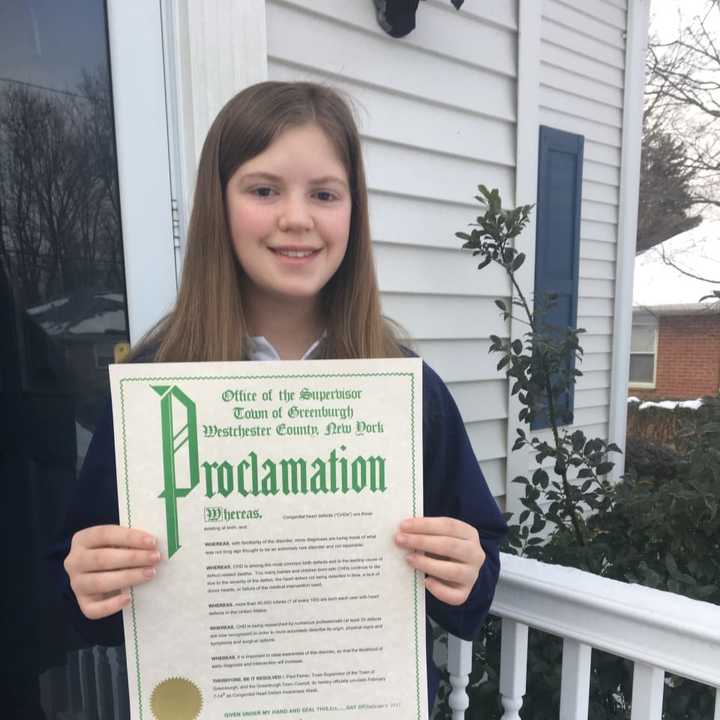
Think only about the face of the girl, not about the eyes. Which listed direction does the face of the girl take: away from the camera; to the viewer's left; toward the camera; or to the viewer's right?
toward the camera

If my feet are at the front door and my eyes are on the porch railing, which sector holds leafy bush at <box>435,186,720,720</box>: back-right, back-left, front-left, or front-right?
front-left

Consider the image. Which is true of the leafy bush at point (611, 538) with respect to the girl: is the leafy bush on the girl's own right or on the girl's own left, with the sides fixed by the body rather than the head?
on the girl's own left

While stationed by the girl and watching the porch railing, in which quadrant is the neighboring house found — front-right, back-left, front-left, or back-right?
front-left

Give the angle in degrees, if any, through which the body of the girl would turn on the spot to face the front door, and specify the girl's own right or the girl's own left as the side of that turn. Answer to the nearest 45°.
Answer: approximately 135° to the girl's own right

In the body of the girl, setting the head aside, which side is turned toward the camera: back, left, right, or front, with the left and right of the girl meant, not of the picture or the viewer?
front

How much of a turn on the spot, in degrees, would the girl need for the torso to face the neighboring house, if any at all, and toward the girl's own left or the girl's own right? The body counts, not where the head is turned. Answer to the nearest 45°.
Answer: approximately 135° to the girl's own left
